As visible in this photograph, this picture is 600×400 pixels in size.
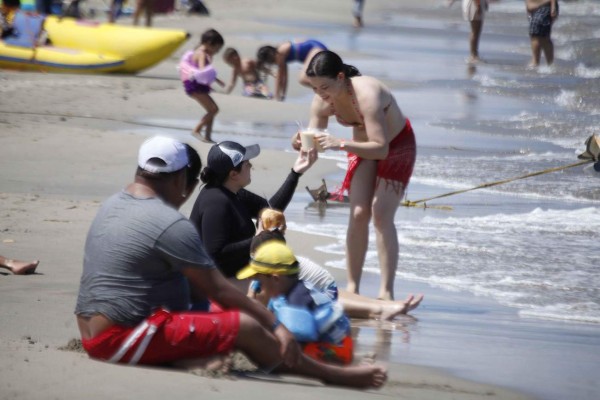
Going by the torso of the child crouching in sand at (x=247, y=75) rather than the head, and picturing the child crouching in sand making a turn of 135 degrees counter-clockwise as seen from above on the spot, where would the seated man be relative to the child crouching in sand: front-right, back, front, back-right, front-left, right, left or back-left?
right

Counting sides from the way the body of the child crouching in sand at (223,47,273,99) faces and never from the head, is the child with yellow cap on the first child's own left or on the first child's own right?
on the first child's own left

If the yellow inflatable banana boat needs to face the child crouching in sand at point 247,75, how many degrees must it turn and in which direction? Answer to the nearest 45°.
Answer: approximately 45° to its right

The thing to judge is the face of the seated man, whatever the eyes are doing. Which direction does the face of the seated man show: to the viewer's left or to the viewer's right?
to the viewer's right

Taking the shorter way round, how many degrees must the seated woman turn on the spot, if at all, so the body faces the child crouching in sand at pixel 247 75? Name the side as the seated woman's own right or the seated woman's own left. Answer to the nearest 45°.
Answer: approximately 90° to the seated woman's own left

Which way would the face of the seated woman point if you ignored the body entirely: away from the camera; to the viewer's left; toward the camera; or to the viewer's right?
to the viewer's right
